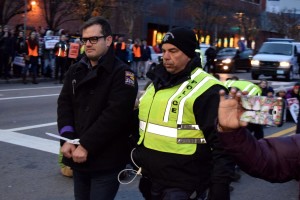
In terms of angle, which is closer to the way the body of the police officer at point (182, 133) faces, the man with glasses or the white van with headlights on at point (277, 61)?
the man with glasses

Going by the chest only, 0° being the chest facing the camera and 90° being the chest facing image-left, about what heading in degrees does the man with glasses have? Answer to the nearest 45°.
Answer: approximately 45°

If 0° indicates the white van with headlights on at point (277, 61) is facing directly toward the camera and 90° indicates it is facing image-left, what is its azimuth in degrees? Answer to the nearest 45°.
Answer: approximately 45°

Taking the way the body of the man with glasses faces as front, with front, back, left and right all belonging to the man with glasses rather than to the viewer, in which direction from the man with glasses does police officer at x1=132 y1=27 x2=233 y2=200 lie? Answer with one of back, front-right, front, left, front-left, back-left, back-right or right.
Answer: left

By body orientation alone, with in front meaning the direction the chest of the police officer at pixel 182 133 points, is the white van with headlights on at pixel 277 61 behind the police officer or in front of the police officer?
behind

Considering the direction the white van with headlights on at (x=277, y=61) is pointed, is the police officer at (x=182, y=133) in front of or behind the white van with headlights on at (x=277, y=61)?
in front

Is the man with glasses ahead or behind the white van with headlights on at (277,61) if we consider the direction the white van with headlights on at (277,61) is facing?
ahead

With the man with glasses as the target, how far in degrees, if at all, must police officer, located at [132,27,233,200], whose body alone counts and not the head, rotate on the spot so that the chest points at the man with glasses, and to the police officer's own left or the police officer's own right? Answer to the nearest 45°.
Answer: approximately 90° to the police officer's own right
